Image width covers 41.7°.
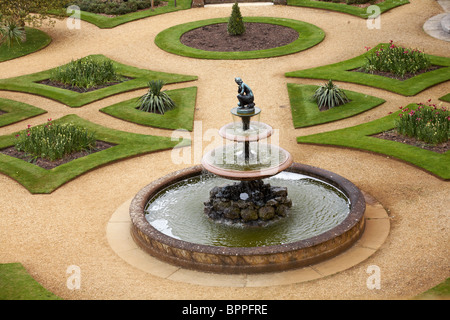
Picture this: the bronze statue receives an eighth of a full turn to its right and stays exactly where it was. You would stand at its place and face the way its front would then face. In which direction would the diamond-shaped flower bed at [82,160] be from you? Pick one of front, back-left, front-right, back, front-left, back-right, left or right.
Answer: front

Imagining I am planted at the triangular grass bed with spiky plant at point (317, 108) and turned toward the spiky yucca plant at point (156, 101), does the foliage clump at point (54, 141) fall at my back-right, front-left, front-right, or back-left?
front-left

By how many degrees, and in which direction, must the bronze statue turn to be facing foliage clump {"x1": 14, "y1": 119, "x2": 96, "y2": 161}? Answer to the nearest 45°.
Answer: approximately 45° to its right

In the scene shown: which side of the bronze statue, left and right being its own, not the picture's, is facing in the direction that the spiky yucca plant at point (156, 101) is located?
right

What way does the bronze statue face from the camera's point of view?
to the viewer's left

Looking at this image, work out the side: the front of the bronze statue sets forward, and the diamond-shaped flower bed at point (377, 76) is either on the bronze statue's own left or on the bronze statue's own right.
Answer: on the bronze statue's own right

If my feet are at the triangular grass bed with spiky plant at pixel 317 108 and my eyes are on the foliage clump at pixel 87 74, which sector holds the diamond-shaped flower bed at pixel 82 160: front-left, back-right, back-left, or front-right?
front-left

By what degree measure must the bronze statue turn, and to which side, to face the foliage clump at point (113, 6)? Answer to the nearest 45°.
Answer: approximately 90° to its right

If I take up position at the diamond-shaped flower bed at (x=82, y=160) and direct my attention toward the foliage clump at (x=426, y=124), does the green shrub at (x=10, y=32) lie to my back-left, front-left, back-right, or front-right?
back-left

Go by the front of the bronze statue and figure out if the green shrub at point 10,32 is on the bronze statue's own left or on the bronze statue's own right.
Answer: on the bronze statue's own right

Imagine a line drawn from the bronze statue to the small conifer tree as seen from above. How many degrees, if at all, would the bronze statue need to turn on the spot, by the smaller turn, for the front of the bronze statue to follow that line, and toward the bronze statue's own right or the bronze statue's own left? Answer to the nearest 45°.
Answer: approximately 90° to the bronze statue's own right
